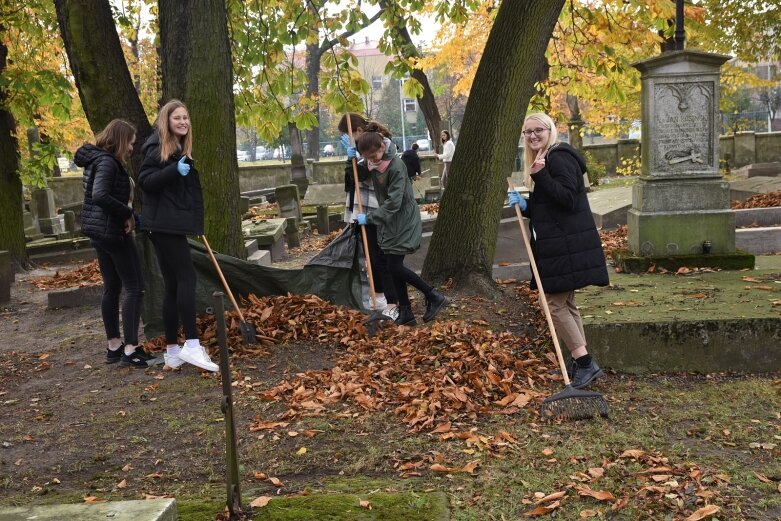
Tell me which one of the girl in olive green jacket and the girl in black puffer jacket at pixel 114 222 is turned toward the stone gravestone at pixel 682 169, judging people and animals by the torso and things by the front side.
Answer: the girl in black puffer jacket

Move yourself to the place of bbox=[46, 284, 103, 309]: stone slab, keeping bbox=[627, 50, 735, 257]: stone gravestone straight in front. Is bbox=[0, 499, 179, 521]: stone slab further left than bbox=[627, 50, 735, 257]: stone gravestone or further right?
right

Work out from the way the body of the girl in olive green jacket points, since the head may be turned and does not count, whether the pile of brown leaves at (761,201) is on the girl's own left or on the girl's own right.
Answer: on the girl's own right

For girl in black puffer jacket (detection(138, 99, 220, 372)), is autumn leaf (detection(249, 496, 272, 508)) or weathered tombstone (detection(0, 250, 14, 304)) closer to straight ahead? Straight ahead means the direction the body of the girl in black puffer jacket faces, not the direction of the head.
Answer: the autumn leaf

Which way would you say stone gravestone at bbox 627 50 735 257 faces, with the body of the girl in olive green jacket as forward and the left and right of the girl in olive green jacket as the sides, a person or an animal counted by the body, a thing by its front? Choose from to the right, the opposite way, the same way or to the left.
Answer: to the left

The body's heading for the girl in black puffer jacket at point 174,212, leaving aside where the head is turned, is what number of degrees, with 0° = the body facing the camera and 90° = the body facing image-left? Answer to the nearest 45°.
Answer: approximately 315°

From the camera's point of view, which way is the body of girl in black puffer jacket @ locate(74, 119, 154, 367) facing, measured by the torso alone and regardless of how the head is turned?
to the viewer's right

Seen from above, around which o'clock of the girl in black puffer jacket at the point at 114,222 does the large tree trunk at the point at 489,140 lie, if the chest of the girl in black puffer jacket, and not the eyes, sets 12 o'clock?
The large tree trunk is roughly at 12 o'clock from the girl in black puffer jacket.

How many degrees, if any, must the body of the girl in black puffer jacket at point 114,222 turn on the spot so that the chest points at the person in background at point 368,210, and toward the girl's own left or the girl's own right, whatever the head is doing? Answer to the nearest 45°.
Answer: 0° — they already face them

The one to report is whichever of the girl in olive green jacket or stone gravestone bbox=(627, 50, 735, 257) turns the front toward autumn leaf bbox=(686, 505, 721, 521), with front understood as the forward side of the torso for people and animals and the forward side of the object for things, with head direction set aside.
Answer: the stone gravestone

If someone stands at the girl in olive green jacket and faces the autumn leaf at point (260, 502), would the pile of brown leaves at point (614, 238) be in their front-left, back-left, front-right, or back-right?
back-left

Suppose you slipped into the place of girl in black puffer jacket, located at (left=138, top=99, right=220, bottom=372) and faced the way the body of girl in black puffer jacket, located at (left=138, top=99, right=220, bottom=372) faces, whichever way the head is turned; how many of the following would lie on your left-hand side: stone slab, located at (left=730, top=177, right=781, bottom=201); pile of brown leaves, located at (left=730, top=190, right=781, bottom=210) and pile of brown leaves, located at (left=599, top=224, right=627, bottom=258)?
3

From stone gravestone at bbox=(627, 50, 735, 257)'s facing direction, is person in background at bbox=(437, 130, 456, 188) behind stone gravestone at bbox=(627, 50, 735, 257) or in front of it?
behind

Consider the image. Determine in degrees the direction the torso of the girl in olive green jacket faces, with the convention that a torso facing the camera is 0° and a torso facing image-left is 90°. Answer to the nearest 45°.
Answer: approximately 90°
